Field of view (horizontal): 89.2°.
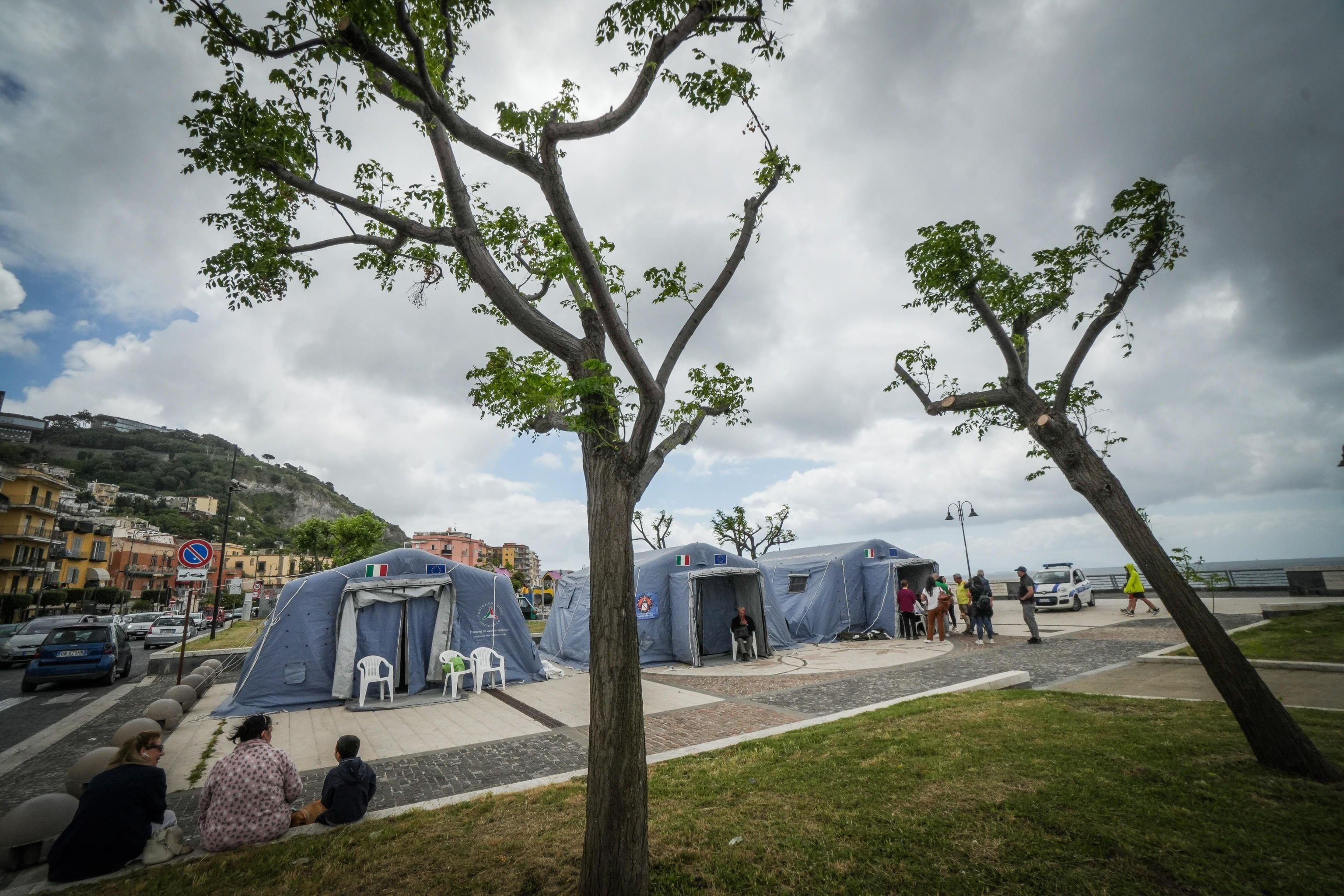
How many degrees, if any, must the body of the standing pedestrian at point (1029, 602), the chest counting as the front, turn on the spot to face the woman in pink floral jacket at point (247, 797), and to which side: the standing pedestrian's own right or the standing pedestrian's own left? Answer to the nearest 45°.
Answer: approximately 90° to the standing pedestrian's own left

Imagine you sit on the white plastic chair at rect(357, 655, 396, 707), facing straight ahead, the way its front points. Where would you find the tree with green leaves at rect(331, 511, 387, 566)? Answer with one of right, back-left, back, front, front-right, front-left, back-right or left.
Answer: back-left

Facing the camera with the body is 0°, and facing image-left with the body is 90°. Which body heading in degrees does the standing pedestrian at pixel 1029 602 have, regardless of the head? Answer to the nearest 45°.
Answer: approximately 90°

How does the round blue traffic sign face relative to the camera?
toward the camera

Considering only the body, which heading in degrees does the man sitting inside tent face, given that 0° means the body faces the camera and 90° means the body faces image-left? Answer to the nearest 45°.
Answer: approximately 0°

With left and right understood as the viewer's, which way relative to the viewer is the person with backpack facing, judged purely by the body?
facing away from the viewer

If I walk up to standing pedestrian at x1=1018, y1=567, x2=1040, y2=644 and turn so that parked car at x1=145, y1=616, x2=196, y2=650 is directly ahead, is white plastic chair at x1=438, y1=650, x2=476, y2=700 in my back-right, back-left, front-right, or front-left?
front-left

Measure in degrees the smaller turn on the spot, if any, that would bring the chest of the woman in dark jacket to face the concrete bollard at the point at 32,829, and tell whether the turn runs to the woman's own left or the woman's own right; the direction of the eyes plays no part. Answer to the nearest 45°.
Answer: approximately 90° to the woman's own left

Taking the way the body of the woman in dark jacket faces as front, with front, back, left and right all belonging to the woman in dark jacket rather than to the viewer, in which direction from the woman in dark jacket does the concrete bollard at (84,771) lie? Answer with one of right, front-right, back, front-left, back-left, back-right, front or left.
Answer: front-left

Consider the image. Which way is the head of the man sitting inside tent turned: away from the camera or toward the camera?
toward the camera

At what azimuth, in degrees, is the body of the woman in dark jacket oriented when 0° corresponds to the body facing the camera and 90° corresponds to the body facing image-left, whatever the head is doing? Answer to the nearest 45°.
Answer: approximately 225°

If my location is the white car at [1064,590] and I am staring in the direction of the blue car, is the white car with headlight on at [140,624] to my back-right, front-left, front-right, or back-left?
front-right

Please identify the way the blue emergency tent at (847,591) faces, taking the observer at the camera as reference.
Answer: facing the viewer and to the right of the viewer

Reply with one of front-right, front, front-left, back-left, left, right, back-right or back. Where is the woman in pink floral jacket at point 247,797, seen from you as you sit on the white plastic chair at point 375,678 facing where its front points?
front-right

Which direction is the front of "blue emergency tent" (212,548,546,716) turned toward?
toward the camera

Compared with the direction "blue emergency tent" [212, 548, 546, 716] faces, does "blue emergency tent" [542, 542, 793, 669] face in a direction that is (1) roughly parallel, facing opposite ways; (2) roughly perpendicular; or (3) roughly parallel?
roughly parallel
